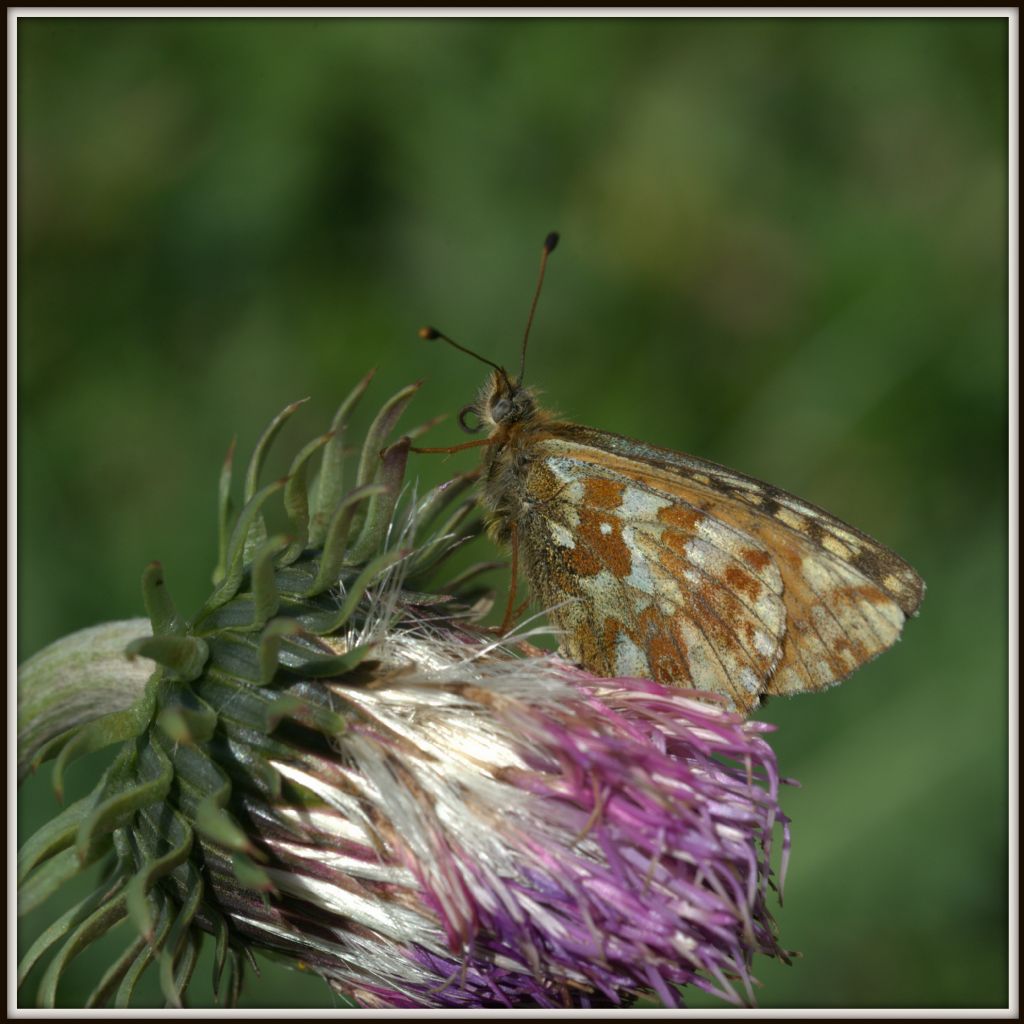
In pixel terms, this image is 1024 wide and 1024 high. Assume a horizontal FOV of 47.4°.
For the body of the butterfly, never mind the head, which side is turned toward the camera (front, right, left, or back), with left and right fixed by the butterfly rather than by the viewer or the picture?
left
